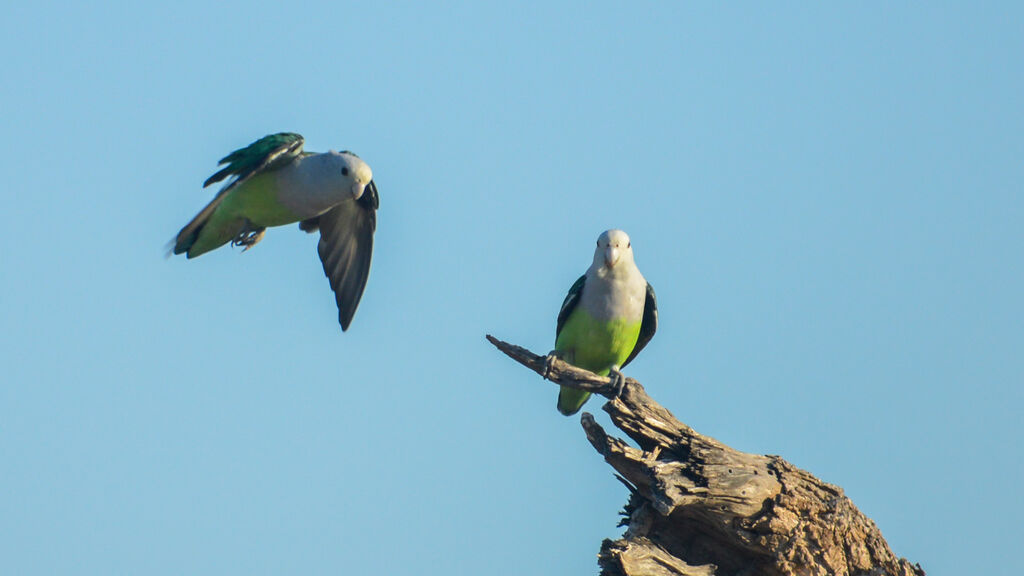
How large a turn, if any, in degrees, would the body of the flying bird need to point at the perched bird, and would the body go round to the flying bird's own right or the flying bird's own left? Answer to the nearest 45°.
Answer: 0° — it already faces it

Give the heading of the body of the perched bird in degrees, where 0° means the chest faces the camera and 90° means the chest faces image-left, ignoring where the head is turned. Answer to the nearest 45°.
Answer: approximately 0°

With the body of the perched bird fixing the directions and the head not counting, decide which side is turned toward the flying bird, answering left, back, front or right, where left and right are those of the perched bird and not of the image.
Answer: right

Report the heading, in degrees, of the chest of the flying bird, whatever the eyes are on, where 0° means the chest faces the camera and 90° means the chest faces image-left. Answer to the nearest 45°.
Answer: approximately 315°

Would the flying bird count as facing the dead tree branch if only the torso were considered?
yes
